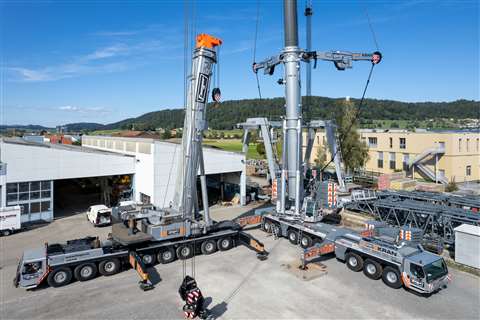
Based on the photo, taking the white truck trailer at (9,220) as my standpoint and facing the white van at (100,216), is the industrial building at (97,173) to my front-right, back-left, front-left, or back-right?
front-left

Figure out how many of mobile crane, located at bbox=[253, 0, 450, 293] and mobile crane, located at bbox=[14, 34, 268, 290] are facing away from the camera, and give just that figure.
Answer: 0

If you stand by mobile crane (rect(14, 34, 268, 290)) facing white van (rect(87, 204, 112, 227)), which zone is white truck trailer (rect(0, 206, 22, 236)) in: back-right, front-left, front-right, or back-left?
front-left

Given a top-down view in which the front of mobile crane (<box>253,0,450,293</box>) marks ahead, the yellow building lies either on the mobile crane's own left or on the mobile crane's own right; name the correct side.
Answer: on the mobile crane's own left

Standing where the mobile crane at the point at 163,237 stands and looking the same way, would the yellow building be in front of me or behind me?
behind

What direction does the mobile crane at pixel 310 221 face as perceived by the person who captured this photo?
facing the viewer and to the right of the viewer

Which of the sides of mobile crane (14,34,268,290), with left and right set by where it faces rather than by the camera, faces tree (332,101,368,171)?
back

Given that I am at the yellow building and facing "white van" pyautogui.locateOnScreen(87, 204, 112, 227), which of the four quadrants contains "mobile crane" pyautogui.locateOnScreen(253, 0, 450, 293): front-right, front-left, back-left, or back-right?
front-left
